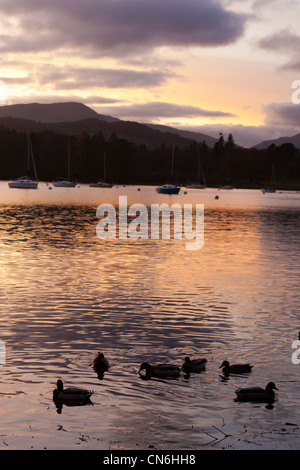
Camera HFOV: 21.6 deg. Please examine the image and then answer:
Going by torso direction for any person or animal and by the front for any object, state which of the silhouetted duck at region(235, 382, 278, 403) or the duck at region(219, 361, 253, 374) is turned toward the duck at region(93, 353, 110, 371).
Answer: the duck at region(219, 361, 253, 374)

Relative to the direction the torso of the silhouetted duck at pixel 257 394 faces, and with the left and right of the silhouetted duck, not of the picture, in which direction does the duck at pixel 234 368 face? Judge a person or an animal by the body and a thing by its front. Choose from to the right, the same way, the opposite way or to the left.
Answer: the opposite way

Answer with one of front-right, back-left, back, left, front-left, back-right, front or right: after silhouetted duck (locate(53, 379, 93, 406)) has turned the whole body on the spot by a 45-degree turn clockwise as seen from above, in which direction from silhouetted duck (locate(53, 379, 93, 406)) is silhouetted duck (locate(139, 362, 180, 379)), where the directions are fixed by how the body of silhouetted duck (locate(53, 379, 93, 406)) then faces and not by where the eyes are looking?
right

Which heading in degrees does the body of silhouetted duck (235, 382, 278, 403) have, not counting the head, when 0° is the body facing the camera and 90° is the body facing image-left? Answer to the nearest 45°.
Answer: approximately 270°

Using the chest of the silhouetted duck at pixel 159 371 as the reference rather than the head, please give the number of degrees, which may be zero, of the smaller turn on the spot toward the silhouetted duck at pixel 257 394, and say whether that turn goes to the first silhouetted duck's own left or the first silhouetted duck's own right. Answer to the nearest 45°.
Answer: approximately 135° to the first silhouetted duck's own left

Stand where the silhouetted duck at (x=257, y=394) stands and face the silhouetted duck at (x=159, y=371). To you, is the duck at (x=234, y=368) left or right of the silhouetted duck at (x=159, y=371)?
right

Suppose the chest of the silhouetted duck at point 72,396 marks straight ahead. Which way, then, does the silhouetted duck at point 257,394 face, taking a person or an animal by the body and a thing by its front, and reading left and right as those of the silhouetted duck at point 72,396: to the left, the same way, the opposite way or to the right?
the opposite way

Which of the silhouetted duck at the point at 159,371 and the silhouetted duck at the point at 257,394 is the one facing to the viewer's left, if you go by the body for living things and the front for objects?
the silhouetted duck at the point at 159,371

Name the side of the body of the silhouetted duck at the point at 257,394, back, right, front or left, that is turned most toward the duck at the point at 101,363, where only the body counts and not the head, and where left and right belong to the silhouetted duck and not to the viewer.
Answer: back

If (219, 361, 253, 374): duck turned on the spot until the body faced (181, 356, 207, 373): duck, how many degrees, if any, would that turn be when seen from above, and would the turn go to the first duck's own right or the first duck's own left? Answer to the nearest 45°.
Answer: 0° — it already faces it

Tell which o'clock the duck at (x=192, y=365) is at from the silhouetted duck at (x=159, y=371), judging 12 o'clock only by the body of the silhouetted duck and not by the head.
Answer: The duck is roughly at 5 o'clock from the silhouetted duck.

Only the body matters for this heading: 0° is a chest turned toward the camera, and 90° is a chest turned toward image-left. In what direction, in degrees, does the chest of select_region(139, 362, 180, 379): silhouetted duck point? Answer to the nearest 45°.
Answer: approximately 90°

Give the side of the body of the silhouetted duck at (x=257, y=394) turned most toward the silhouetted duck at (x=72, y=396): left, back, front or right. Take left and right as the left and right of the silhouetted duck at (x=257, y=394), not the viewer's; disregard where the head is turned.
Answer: back

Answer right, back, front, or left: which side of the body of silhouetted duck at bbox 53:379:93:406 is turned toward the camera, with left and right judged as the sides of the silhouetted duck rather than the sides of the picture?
left

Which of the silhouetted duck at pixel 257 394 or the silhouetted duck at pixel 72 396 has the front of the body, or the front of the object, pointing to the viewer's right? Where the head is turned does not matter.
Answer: the silhouetted duck at pixel 257 394
